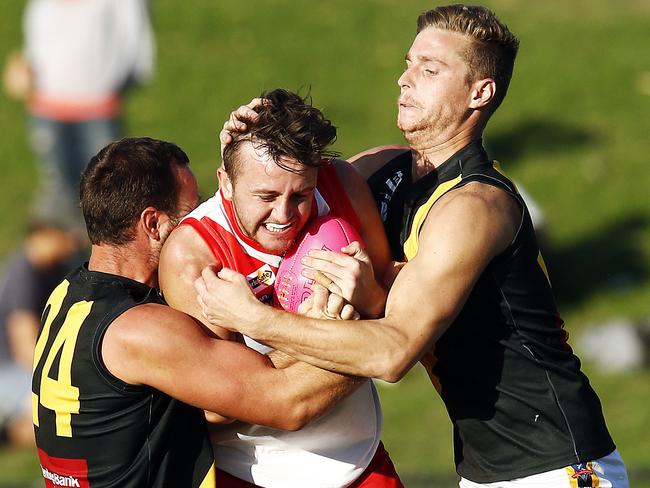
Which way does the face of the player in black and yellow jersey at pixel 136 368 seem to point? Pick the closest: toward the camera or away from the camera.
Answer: away from the camera

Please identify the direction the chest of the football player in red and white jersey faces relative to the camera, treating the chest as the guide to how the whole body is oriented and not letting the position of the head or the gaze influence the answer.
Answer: toward the camera

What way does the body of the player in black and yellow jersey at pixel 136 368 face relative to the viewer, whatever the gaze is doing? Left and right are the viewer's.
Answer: facing away from the viewer and to the right of the viewer

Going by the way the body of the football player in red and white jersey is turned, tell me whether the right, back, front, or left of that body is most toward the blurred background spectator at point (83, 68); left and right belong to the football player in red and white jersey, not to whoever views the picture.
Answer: back
